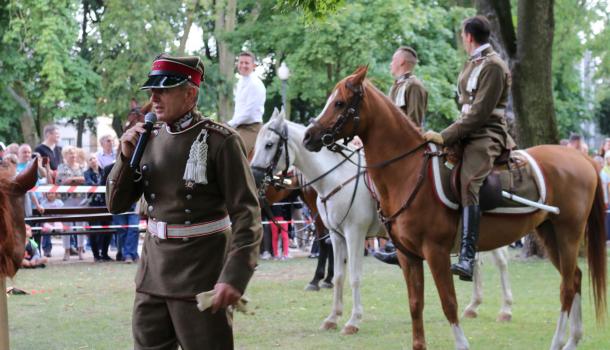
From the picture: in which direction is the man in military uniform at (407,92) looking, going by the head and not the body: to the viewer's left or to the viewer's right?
to the viewer's left

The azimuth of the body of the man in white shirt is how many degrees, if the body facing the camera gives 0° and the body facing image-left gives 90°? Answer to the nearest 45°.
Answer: approximately 45°

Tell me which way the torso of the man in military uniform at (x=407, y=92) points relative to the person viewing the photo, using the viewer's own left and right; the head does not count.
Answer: facing to the left of the viewer

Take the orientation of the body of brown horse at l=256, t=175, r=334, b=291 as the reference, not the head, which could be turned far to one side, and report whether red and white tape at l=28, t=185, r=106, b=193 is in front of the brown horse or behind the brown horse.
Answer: in front

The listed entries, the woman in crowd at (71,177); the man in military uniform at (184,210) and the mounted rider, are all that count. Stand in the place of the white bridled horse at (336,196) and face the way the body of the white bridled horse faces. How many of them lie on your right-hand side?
1

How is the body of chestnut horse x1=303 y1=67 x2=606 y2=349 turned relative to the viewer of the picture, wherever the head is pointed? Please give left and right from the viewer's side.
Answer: facing to the left of the viewer

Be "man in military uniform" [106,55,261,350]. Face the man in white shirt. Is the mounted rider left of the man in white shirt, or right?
right

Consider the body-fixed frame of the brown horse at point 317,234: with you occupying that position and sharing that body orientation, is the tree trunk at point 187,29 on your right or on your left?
on your right

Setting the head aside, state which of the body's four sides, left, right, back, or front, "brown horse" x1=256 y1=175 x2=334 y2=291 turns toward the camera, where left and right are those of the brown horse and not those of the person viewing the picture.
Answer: left

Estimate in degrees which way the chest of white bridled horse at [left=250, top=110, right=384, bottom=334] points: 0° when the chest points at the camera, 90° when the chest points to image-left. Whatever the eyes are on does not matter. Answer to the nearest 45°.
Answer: approximately 45°

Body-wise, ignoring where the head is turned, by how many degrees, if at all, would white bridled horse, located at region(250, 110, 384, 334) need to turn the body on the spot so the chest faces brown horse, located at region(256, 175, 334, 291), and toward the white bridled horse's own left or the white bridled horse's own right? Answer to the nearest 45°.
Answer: approximately 135° to the white bridled horse's own right

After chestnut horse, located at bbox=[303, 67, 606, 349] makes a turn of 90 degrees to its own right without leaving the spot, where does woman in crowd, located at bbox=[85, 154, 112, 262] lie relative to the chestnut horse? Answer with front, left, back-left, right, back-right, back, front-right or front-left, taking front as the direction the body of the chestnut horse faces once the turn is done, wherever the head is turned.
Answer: front-left
